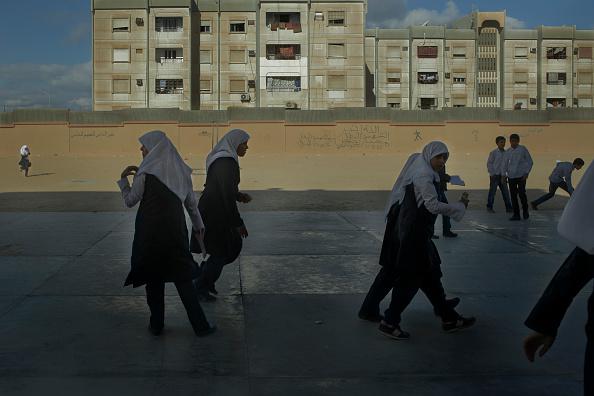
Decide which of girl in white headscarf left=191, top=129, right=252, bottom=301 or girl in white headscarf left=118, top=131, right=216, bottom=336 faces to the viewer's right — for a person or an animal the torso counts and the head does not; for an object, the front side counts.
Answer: girl in white headscarf left=191, top=129, right=252, bottom=301

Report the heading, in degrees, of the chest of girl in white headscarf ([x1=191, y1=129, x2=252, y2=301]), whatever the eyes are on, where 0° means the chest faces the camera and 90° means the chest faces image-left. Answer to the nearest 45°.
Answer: approximately 270°

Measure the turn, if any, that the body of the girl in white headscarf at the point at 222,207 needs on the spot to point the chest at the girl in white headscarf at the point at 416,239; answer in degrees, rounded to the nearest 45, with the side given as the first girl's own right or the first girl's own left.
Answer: approximately 45° to the first girl's own right

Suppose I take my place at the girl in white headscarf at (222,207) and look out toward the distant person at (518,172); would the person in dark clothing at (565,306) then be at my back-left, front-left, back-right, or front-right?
back-right

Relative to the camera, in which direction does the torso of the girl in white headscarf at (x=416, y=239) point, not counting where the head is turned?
to the viewer's right

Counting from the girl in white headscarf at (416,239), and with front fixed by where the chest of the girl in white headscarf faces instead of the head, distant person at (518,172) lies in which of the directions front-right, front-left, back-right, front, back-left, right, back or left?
left

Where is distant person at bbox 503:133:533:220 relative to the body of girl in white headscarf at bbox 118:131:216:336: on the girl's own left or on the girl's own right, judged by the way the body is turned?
on the girl's own right

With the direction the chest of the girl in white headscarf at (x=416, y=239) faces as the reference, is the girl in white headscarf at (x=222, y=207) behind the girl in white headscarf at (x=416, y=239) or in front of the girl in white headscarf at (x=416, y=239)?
behind

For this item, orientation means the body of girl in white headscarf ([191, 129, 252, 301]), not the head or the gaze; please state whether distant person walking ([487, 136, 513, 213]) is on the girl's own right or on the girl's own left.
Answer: on the girl's own left

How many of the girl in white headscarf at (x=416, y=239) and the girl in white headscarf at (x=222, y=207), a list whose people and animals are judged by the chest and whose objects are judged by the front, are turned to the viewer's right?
2

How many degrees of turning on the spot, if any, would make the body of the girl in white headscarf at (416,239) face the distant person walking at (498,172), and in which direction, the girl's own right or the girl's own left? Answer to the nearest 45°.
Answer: approximately 90° to the girl's own left

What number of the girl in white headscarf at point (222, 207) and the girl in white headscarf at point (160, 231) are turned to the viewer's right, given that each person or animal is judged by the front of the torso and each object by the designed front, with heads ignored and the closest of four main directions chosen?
1
